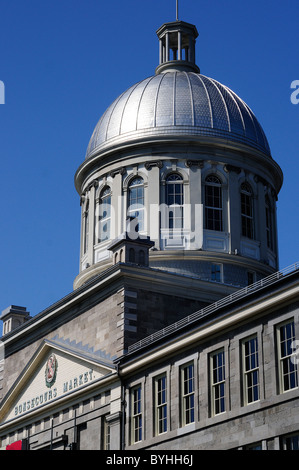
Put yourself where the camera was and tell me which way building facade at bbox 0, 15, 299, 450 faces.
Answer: facing the viewer and to the left of the viewer
